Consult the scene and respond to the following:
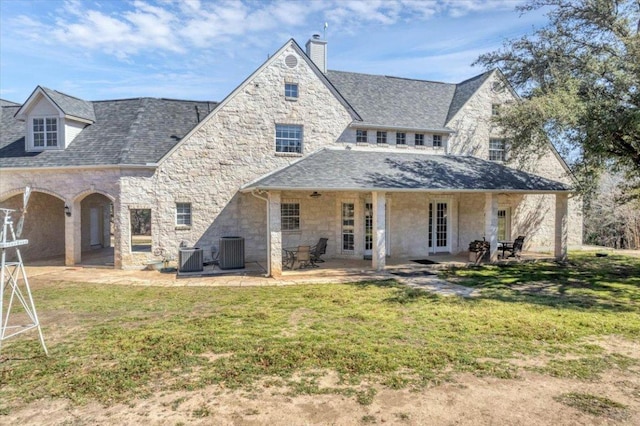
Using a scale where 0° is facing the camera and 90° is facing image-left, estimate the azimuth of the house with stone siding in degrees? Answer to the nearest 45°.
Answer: approximately 0°

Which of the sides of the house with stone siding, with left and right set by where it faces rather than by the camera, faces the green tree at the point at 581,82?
left

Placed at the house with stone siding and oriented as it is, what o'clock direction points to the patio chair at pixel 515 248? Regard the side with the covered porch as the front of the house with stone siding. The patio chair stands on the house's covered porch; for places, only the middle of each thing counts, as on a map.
The patio chair is roughly at 9 o'clock from the house with stone siding.
